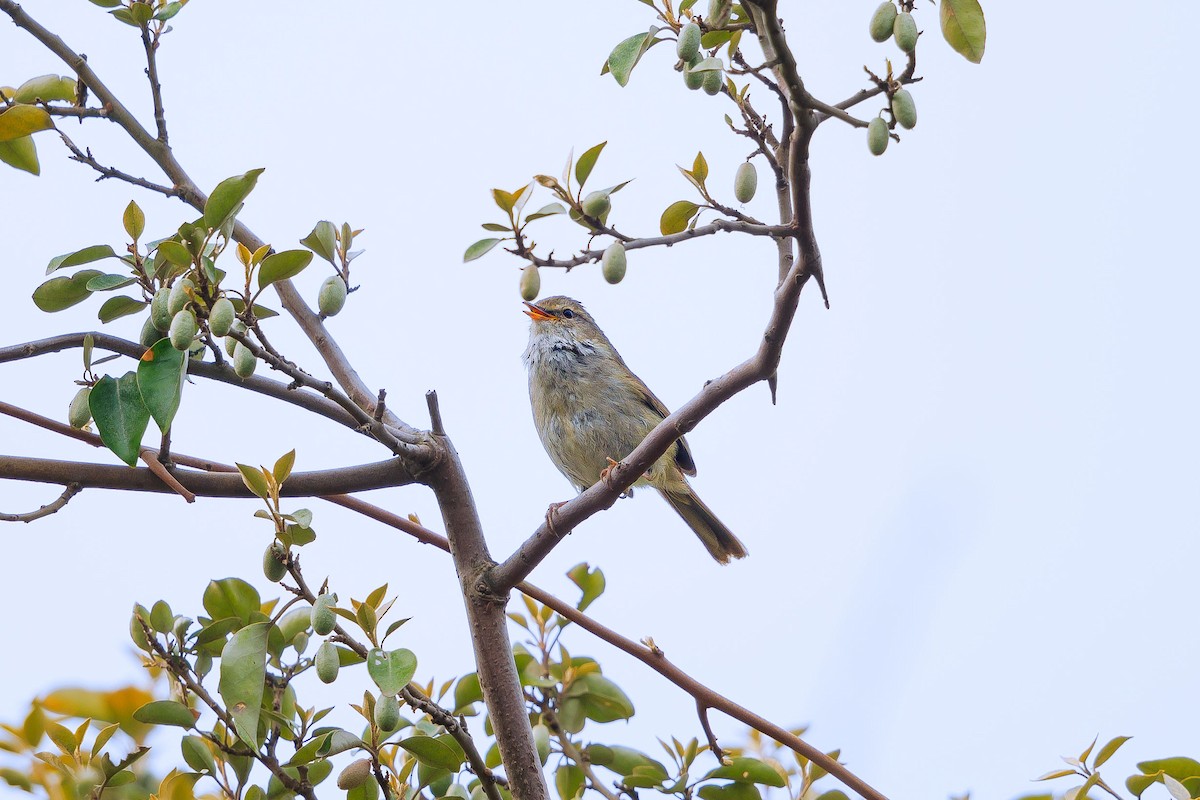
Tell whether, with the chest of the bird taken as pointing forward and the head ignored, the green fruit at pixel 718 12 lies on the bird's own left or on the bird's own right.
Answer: on the bird's own left

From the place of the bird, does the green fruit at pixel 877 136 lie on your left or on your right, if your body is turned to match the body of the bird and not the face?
on your left

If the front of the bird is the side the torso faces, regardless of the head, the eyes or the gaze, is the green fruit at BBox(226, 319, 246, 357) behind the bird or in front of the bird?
in front

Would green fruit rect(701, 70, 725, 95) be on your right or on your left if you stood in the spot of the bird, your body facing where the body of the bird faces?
on your left

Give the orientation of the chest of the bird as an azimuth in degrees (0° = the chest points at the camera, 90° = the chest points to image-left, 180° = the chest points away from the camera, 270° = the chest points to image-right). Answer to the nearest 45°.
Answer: approximately 45°
